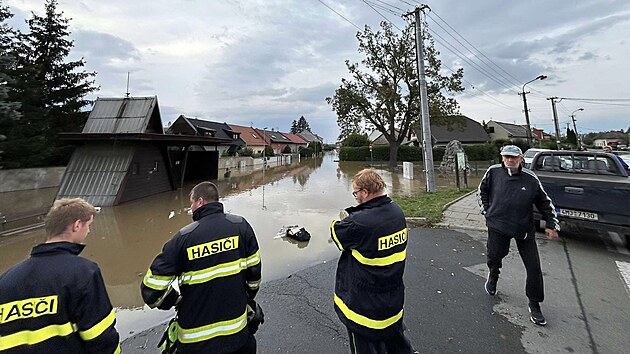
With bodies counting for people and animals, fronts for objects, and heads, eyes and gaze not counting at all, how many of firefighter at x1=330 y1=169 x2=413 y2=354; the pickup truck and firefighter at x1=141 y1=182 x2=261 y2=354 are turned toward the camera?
0

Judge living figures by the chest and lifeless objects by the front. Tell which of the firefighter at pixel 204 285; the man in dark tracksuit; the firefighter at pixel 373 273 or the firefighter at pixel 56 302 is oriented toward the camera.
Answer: the man in dark tracksuit

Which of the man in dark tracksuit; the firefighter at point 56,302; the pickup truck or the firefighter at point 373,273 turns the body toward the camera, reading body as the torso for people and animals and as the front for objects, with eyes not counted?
the man in dark tracksuit

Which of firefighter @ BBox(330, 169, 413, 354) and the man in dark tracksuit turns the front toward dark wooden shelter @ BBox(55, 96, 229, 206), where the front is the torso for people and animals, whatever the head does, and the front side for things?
the firefighter

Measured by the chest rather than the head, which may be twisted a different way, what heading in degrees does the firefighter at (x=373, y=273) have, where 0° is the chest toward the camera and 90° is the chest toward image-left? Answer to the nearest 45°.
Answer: approximately 135°

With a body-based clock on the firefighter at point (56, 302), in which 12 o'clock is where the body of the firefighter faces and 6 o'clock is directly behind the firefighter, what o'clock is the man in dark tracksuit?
The man in dark tracksuit is roughly at 2 o'clock from the firefighter.

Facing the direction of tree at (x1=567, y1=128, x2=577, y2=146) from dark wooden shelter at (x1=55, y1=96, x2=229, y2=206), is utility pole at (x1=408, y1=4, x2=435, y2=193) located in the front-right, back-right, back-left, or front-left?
front-right

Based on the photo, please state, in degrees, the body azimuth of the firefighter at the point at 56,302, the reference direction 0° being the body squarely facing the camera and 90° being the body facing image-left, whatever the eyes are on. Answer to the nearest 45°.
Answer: approximately 225°

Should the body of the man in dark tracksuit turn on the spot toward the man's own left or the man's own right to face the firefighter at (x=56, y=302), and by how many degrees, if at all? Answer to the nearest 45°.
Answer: approximately 45° to the man's own right

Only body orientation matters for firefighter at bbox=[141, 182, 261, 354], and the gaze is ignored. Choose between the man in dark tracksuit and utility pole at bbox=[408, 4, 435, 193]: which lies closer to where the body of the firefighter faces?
the utility pole

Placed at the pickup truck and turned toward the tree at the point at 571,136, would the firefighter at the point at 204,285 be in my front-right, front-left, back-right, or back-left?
back-left

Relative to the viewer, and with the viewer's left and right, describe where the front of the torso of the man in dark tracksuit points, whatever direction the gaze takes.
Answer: facing the viewer

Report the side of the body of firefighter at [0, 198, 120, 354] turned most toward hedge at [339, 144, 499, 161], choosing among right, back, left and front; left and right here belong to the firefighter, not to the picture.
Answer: front

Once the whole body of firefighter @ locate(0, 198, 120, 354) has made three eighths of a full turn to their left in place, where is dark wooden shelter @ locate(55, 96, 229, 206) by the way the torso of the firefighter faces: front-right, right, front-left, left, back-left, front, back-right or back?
right

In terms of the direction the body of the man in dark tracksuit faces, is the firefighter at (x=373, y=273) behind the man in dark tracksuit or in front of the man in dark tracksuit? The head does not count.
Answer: in front

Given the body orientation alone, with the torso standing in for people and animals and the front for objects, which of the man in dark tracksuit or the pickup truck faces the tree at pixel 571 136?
the pickup truck

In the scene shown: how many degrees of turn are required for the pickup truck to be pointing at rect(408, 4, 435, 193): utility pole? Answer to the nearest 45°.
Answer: approximately 45° to its left

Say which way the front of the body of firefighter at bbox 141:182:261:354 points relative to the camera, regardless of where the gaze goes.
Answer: away from the camera
